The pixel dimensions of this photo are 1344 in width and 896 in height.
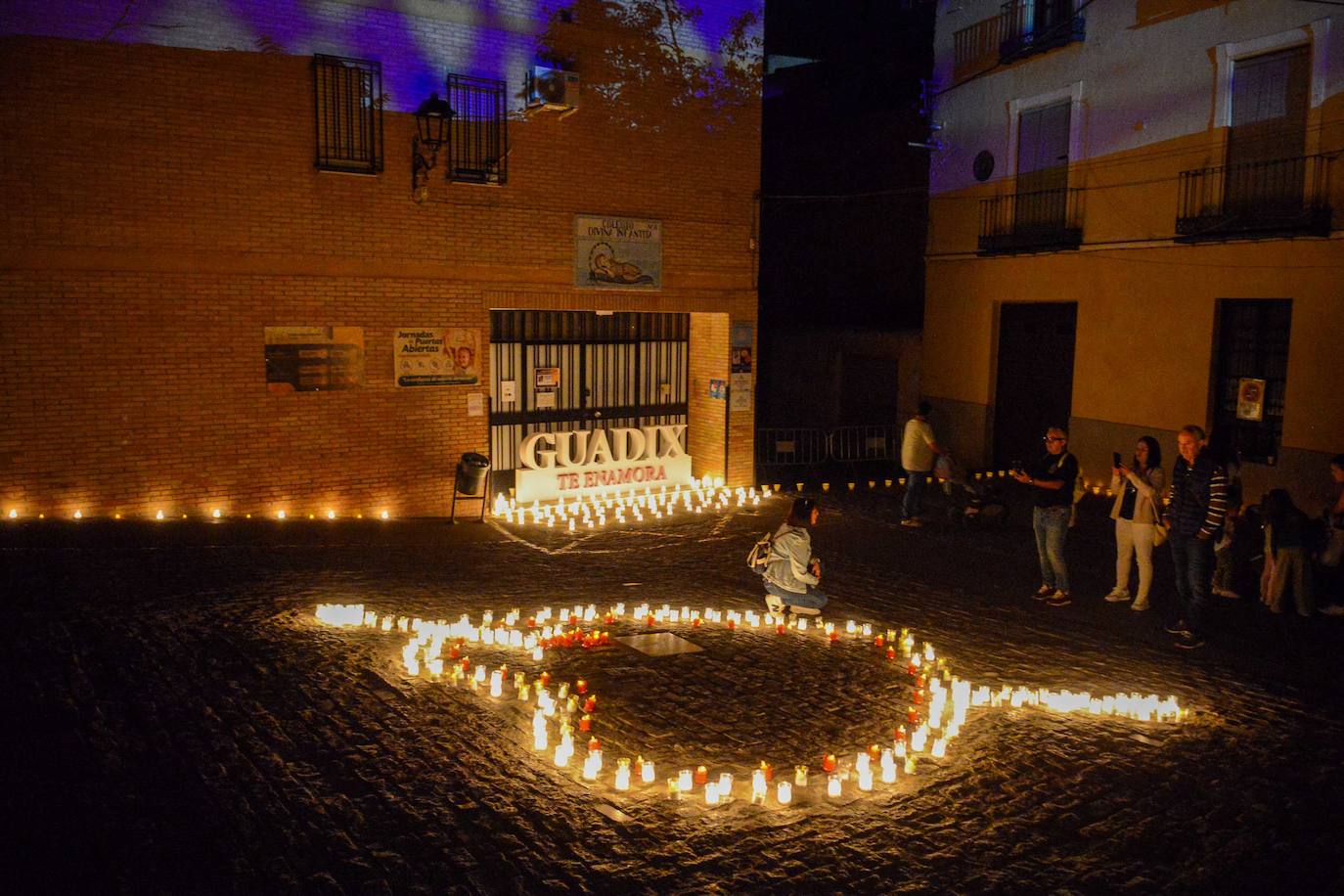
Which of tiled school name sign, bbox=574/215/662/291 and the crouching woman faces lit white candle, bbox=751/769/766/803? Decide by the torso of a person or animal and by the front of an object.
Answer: the tiled school name sign

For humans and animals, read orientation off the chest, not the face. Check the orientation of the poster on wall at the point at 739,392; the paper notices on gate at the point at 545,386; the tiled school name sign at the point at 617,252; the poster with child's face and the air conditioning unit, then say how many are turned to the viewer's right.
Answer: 0

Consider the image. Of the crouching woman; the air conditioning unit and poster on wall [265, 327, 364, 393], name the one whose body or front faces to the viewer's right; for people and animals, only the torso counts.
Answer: the crouching woman

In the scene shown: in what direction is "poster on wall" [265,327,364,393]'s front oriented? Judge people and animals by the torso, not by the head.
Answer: toward the camera

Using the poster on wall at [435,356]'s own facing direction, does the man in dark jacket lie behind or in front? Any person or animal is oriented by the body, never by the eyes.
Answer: in front

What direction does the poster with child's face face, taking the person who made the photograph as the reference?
facing the viewer

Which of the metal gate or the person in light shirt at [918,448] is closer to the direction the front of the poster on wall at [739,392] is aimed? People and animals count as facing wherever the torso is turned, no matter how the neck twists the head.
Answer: the person in light shirt

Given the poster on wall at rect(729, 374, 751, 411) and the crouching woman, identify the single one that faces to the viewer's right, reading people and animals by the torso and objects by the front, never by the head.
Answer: the crouching woman

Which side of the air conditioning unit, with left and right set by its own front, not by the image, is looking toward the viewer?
front

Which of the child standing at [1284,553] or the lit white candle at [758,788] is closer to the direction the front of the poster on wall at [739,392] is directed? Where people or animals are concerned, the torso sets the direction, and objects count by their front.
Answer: the lit white candle

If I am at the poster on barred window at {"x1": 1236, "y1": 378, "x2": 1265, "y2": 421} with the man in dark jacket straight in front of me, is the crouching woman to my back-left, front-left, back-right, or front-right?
front-right

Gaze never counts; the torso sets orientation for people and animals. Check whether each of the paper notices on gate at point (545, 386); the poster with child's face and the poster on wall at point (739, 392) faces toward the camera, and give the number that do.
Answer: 3

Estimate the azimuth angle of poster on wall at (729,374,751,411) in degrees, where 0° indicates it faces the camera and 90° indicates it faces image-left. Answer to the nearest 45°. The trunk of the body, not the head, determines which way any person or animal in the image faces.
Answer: approximately 0°

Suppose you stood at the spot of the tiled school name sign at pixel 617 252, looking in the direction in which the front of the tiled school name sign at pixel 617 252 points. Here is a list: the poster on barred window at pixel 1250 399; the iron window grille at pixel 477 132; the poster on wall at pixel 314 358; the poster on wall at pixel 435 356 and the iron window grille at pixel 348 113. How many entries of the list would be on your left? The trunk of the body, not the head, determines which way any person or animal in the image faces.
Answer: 1

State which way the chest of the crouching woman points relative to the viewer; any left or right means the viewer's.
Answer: facing to the right of the viewer
